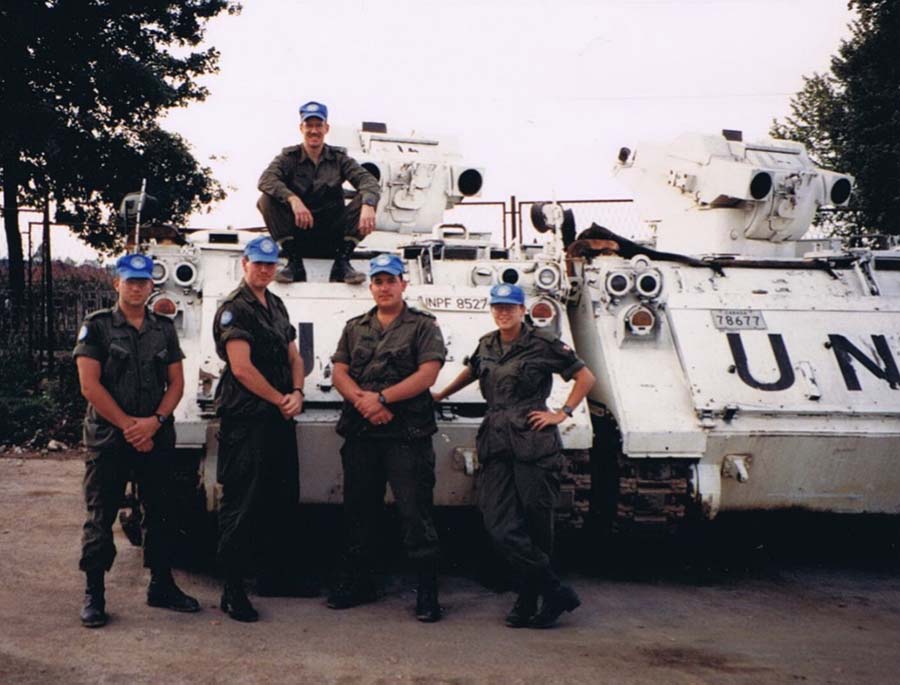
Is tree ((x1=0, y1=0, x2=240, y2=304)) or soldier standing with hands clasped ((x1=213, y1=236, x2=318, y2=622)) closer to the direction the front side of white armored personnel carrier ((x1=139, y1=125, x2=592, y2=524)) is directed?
the soldier standing with hands clasped

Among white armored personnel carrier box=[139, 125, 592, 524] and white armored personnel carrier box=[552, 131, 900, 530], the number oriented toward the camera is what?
2

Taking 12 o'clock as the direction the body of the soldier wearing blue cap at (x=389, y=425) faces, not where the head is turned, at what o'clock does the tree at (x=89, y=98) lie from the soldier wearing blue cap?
The tree is roughly at 5 o'clock from the soldier wearing blue cap.
